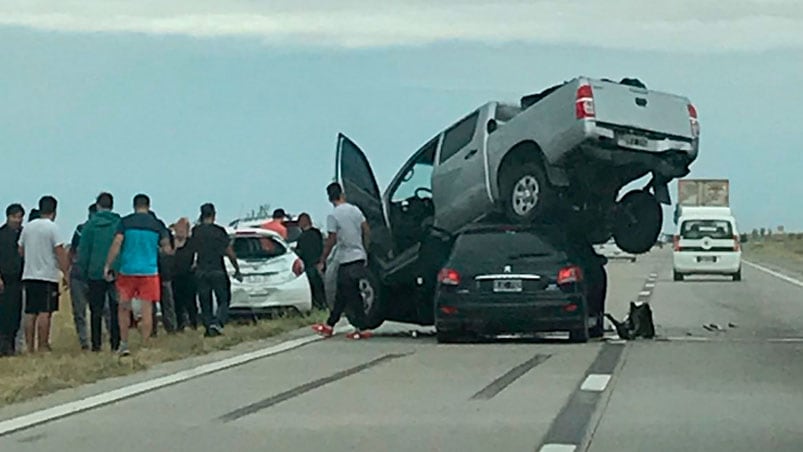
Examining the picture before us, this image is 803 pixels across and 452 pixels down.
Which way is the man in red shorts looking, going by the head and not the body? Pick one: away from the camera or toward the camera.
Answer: away from the camera

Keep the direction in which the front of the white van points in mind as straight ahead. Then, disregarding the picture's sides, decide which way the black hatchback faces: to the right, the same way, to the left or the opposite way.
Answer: the same way

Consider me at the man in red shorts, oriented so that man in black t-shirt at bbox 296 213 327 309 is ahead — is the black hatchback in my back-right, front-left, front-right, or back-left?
front-right

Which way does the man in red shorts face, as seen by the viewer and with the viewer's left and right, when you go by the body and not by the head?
facing away from the viewer

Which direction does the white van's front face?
away from the camera

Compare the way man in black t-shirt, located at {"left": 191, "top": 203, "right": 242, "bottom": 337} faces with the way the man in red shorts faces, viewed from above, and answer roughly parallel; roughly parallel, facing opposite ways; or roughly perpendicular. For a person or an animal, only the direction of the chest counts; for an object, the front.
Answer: roughly parallel

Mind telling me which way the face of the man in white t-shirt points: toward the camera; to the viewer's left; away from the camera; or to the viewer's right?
away from the camera

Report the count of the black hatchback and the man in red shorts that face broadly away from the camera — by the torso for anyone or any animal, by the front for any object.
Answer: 2

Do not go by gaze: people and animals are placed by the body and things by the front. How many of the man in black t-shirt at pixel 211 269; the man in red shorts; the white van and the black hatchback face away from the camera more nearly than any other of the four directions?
4

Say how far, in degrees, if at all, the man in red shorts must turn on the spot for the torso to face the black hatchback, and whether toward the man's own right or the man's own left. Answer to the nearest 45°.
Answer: approximately 90° to the man's own right

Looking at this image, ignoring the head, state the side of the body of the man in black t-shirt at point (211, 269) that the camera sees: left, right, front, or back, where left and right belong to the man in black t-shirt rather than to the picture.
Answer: back
